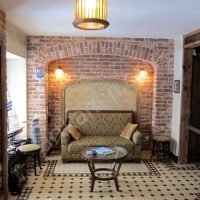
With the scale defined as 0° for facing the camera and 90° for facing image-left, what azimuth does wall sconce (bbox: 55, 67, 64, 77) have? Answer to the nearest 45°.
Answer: approximately 0°

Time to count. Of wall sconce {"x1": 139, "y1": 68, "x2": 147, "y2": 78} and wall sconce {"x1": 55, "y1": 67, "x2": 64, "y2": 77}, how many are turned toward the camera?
2

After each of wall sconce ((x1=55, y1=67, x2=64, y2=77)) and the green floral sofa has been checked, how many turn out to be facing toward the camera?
2

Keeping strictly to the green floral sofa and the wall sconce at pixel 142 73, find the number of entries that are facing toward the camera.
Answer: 2

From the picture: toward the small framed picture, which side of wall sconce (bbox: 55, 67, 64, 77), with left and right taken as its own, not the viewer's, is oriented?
left

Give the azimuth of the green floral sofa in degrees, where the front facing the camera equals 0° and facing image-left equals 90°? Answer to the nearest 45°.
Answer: approximately 0°

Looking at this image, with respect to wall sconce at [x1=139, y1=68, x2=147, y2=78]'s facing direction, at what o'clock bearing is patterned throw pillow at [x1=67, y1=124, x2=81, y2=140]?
The patterned throw pillow is roughly at 2 o'clock from the wall sconce.
